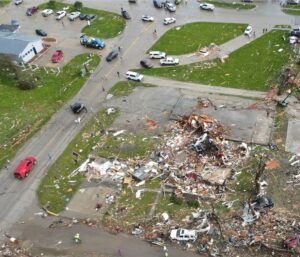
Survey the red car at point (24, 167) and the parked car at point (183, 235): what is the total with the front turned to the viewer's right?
0

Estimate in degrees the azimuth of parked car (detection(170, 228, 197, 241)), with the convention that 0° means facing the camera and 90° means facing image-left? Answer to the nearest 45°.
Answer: approximately 90°

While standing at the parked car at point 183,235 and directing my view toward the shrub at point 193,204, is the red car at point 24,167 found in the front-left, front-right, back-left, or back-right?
front-left

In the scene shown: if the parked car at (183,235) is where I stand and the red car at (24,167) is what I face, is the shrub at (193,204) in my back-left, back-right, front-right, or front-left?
front-right

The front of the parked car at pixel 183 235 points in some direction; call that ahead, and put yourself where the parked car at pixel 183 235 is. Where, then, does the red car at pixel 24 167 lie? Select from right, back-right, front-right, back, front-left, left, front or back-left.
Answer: front-right

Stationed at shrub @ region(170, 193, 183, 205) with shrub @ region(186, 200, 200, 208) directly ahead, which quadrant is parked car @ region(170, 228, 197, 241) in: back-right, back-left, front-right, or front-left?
front-right

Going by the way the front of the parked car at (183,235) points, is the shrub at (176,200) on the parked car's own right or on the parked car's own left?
on the parked car's own right
